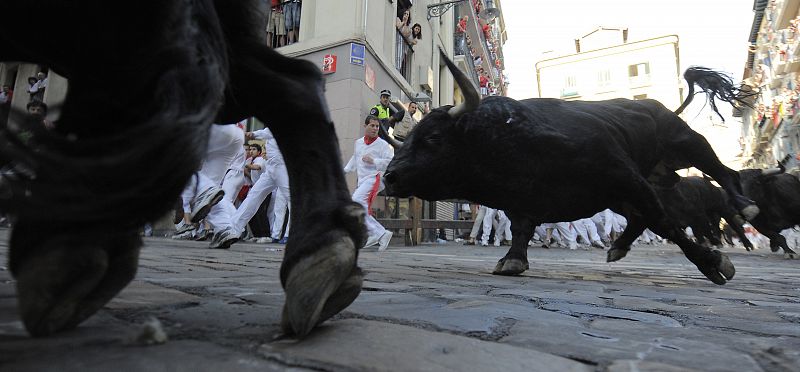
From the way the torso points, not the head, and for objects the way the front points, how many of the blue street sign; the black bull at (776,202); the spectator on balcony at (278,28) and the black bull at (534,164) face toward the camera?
2

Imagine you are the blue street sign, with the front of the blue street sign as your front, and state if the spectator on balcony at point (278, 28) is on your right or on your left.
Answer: on your right

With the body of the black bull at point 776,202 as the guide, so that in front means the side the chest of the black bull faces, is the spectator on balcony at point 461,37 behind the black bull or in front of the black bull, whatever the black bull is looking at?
in front

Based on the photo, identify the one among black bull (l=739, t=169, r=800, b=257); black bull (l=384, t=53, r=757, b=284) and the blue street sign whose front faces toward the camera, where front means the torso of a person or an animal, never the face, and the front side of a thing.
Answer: the blue street sign

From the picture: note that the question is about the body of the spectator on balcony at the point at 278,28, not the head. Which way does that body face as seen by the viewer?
toward the camera

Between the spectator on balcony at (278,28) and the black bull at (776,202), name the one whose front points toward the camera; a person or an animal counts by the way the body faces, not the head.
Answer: the spectator on balcony

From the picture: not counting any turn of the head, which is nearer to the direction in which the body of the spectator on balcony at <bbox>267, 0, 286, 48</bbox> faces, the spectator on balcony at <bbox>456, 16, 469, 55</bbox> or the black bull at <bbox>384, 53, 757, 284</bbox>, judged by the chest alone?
the black bull

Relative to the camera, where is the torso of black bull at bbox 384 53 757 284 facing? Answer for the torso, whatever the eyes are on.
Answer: to the viewer's left

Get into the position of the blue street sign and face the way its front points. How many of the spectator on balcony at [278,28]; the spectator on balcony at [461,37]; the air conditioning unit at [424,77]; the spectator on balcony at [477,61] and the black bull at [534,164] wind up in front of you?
1

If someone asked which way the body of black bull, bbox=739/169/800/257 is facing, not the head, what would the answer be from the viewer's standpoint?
to the viewer's left

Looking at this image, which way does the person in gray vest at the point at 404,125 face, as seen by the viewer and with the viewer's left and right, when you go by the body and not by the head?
facing the viewer and to the right of the viewer

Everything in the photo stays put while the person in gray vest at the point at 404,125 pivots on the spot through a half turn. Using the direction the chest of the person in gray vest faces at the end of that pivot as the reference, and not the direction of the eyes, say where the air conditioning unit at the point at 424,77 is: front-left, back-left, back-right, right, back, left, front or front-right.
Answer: front-right
